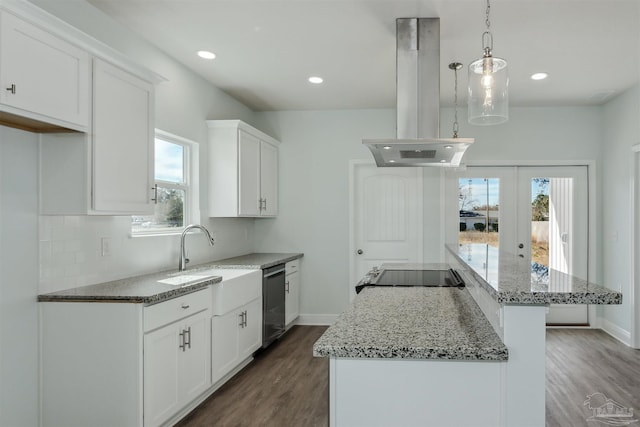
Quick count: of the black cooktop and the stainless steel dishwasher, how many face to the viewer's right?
1

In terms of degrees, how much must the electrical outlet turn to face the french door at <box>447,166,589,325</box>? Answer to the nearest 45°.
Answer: approximately 45° to its left

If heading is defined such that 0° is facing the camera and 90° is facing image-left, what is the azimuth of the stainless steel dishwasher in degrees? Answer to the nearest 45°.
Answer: approximately 270°

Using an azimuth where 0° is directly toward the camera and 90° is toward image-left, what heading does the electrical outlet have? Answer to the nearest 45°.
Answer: approximately 315°
